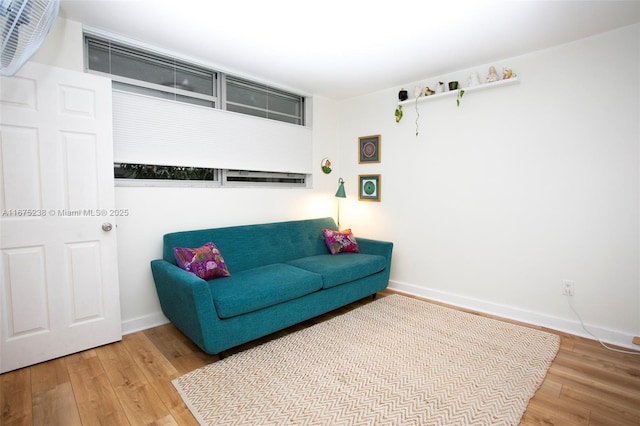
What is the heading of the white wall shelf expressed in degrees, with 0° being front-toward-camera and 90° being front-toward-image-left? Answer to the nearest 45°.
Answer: approximately 45°

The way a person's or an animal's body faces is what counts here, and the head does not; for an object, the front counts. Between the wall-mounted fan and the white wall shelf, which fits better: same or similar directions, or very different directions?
very different directions

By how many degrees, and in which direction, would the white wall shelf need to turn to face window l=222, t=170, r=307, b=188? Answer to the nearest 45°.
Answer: approximately 45° to its right
